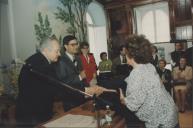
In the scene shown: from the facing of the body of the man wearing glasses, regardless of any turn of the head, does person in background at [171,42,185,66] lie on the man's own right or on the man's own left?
on the man's own left

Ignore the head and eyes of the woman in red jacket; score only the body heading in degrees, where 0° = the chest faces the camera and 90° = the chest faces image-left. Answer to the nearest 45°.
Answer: approximately 0°

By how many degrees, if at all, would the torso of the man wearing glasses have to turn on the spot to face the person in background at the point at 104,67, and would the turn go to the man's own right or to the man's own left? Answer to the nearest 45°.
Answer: approximately 90° to the man's own left

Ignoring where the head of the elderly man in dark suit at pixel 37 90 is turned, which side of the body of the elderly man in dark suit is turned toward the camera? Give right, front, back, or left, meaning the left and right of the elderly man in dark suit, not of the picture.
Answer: right

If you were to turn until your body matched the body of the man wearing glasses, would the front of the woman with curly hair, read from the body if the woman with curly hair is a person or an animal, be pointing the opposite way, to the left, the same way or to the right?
the opposite way

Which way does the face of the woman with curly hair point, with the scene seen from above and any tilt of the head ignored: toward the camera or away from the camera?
away from the camera

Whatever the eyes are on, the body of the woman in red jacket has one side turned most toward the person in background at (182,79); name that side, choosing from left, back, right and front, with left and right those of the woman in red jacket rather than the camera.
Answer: left

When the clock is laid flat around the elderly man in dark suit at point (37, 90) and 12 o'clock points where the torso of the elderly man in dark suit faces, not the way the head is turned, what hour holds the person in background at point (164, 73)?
The person in background is roughly at 11 o'clock from the elderly man in dark suit.

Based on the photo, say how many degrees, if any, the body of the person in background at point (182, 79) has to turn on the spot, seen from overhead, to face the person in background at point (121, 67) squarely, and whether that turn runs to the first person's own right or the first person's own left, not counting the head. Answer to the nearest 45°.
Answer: approximately 45° to the first person's own right
